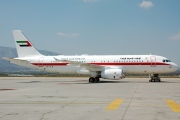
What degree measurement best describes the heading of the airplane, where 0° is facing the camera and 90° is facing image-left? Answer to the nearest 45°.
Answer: approximately 270°
